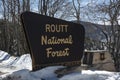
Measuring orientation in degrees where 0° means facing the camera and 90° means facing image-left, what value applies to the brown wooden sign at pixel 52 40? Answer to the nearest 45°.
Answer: approximately 315°

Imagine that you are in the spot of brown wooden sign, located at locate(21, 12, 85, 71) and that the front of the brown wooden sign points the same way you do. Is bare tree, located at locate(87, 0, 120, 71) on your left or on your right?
on your left
